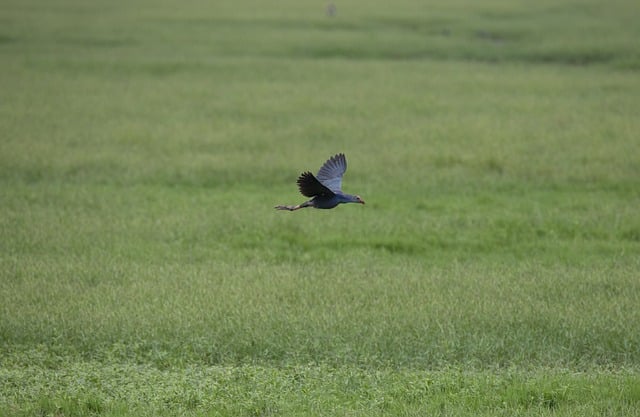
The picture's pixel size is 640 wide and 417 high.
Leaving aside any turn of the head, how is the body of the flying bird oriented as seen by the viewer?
to the viewer's right
